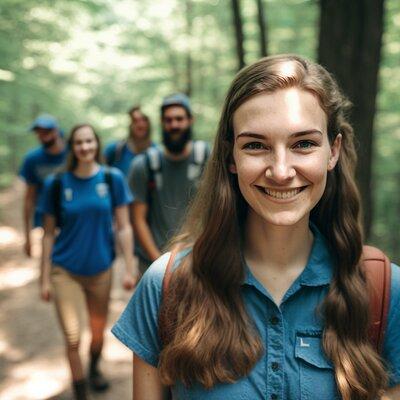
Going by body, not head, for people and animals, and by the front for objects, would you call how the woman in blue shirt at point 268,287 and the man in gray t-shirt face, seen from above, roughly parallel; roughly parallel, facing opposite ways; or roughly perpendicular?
roughly parallel

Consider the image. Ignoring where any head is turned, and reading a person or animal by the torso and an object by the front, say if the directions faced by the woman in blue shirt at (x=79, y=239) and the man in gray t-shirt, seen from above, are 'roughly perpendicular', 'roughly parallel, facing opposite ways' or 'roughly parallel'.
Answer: roughly parallel

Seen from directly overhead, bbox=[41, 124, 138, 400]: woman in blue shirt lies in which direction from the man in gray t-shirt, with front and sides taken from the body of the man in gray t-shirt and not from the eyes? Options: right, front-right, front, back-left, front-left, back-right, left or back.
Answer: right

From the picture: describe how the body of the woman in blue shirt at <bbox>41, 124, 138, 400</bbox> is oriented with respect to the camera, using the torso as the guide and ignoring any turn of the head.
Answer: toward the camera

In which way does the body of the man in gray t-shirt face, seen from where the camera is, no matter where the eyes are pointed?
toward the camera

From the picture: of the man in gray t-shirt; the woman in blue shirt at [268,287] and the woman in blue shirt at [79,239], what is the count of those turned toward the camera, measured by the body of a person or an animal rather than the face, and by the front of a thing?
3

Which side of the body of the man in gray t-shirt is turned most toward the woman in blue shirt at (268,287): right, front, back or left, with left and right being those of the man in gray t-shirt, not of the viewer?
front

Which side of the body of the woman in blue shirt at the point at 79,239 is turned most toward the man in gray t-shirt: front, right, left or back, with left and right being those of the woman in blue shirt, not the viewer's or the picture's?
left

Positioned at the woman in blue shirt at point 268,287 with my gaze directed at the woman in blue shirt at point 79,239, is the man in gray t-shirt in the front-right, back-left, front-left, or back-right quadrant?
front-right

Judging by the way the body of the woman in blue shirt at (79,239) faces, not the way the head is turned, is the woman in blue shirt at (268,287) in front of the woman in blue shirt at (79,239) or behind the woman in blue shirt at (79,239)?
in front

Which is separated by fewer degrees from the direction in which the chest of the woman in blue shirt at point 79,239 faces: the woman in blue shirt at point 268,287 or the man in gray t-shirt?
the woman in blue shirt

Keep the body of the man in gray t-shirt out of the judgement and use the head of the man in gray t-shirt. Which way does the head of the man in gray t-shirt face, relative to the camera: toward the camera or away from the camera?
toward the camera

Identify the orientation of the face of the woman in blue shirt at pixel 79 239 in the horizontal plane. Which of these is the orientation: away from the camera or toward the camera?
toward the camera
